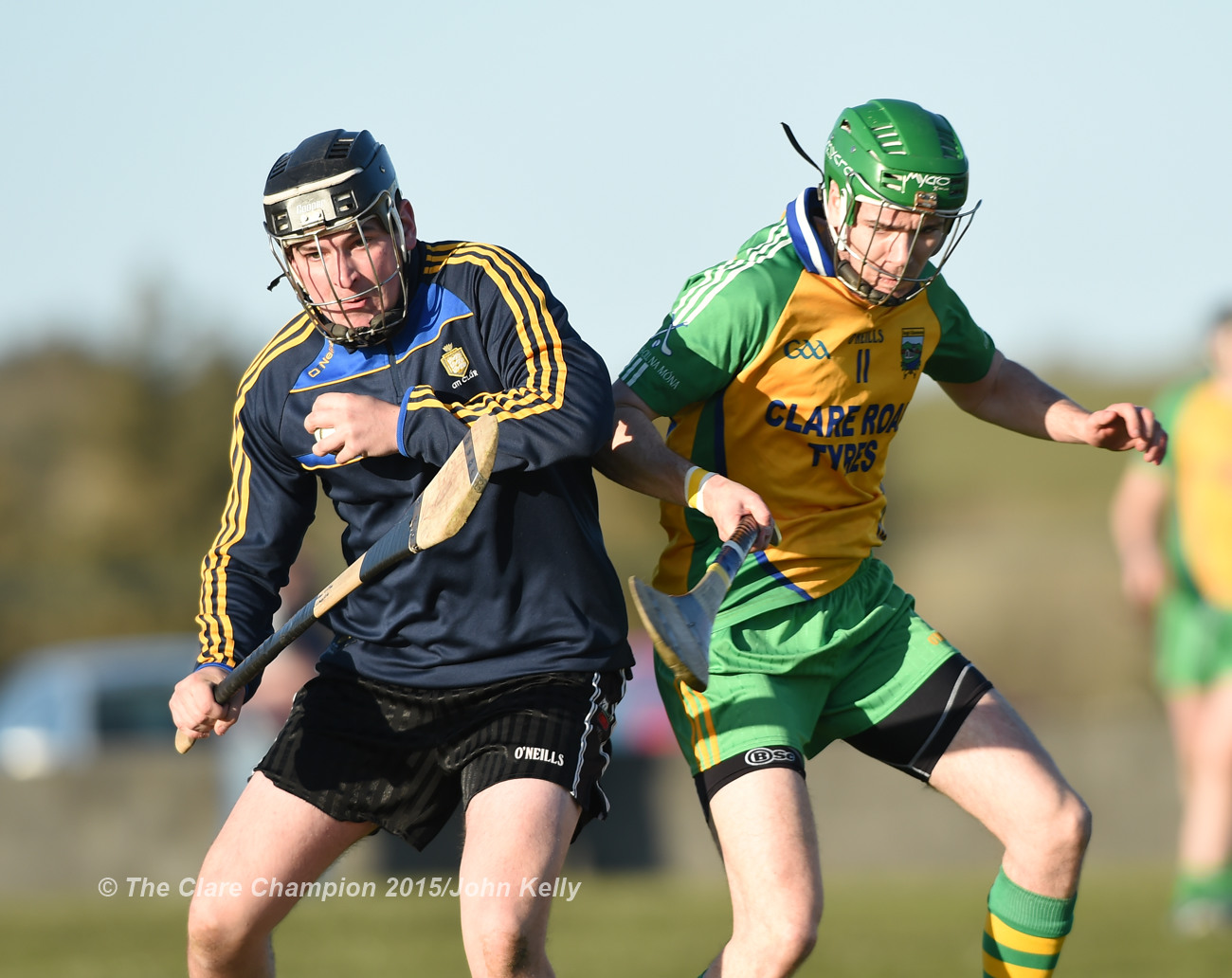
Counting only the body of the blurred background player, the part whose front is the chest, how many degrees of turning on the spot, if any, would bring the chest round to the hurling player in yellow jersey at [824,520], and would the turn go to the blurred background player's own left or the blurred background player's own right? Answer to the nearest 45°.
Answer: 0° — they already face them

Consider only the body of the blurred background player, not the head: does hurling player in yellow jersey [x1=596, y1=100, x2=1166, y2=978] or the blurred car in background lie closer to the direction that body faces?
the hurling player in yellow jersey

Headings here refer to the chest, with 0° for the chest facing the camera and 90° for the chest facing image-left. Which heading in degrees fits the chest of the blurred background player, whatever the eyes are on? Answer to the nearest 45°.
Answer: approximately 0°

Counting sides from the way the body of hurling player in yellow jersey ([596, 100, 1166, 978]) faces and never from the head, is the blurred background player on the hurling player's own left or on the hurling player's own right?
on the hurling player's own left

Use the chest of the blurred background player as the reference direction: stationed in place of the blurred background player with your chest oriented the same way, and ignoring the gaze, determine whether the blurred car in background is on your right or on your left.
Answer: on your right
